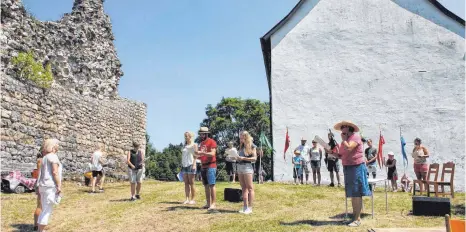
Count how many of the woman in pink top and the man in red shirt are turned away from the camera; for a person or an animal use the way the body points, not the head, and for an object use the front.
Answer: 0

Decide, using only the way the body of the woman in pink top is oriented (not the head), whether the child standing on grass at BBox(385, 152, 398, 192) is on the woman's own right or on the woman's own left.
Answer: on the woman's own right

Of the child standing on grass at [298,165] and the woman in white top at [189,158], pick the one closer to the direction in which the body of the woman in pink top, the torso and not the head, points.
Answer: the woman in white top

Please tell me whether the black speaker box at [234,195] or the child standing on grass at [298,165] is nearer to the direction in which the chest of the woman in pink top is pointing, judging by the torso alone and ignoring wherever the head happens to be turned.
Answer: the black speaker box

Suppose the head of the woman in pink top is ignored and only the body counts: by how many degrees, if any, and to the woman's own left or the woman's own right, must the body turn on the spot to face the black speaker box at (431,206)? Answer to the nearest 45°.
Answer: approximately 135° to the woman's own right

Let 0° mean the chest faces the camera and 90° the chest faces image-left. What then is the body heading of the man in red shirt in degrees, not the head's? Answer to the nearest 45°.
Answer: approximately 45°

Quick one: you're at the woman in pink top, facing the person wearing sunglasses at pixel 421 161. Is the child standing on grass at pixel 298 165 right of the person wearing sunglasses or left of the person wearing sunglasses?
left

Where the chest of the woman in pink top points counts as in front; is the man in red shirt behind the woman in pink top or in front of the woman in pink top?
in front

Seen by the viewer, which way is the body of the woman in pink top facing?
to the viewer's left

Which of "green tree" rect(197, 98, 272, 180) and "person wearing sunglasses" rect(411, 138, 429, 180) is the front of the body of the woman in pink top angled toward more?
the green tree

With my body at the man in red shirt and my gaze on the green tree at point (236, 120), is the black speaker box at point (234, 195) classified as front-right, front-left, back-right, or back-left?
front-right

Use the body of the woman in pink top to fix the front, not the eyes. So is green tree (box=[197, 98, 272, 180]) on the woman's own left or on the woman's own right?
on the woman's own right

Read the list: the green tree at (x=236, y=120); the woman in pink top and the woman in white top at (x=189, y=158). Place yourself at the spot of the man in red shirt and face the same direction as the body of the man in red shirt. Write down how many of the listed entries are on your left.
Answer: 1
